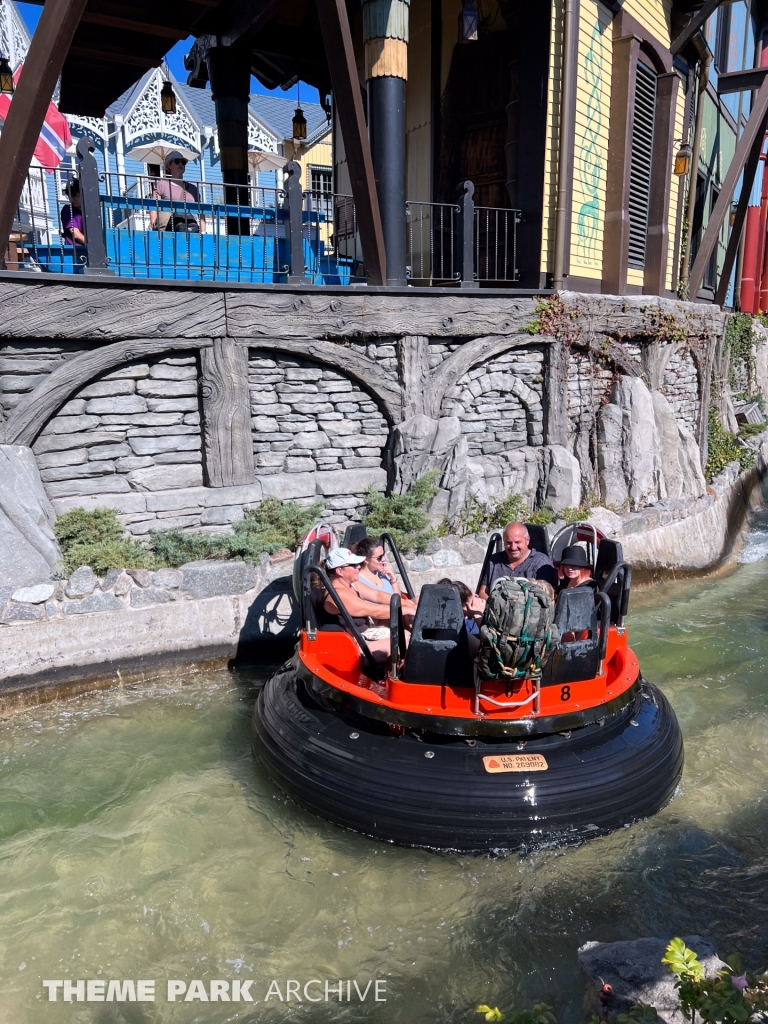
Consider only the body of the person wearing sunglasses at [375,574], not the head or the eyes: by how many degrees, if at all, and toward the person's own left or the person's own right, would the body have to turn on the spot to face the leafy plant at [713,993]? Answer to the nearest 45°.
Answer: approximately 45° to the person's own right

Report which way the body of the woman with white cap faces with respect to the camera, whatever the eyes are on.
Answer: to the viewer's right

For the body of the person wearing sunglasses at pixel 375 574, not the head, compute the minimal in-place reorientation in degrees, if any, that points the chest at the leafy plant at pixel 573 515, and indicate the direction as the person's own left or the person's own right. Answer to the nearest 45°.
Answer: approximately 90° to the person's own left

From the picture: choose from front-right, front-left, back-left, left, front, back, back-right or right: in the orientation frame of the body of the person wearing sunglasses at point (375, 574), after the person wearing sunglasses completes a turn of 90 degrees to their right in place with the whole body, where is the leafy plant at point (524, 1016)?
front-left

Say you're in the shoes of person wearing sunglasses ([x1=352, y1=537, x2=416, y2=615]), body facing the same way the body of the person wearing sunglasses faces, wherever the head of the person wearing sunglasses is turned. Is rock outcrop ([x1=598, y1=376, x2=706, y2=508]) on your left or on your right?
on your left

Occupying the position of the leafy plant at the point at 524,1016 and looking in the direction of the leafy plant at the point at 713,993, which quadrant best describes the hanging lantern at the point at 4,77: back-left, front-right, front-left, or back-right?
back-left

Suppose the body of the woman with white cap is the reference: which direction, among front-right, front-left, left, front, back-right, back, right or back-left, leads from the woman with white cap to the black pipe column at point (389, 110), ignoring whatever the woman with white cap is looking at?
left

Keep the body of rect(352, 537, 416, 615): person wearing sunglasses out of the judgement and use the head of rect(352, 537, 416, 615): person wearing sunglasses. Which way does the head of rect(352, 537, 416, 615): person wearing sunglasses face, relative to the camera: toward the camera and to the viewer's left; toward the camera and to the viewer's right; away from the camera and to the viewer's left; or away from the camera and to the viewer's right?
toward the camera and to the viewer's right

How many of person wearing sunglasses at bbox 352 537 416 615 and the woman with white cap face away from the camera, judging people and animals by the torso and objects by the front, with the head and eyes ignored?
0

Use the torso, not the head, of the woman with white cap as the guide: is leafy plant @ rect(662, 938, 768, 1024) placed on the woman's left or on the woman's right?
on the woman's right

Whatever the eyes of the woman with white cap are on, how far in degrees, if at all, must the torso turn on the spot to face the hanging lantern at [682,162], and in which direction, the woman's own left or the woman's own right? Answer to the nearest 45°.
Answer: approximately 45° to the woman's own left

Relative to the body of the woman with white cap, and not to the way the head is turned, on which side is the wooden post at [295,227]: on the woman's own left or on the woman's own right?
on the woman's own left

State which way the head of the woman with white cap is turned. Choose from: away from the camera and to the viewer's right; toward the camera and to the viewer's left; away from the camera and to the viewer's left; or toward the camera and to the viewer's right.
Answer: toward the camera and to the viewer's right
